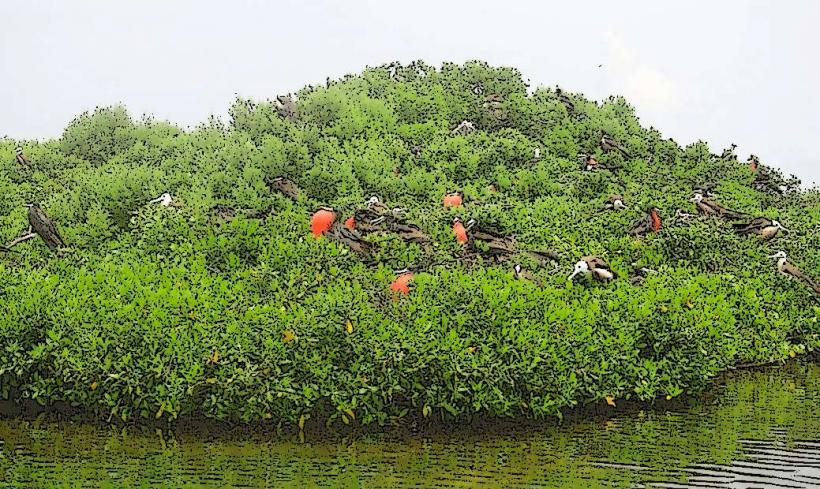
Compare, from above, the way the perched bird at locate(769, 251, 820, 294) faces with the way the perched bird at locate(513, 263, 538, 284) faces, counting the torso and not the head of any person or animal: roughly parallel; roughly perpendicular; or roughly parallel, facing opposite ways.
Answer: roughly parallel

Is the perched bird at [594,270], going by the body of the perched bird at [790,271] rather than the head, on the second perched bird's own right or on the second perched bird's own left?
on the second perched bird's own left

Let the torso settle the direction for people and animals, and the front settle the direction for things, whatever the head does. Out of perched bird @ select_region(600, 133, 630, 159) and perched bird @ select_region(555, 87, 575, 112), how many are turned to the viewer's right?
0

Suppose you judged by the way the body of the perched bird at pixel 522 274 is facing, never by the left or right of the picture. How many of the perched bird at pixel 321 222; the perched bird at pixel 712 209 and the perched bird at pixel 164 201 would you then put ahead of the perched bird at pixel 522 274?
2

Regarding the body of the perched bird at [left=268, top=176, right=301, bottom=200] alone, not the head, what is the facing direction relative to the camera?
to the viewer's left

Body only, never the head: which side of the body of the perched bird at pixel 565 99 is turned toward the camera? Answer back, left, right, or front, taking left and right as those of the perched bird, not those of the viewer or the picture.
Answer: left

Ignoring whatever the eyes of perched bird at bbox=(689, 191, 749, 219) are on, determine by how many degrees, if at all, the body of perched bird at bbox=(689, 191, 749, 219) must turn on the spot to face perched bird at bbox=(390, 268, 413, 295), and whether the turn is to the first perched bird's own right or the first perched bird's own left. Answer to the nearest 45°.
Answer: approximately 45° to the first perched bird's own left

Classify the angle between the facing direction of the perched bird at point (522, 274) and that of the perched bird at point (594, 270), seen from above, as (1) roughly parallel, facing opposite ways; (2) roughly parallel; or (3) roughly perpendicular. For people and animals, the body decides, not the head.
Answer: roughly parallel

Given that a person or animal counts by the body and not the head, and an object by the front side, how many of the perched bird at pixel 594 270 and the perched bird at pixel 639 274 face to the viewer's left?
1

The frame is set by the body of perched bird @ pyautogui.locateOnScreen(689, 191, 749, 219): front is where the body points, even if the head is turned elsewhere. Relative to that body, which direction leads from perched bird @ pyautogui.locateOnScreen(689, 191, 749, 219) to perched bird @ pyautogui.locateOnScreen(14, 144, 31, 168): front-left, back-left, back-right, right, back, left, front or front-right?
front

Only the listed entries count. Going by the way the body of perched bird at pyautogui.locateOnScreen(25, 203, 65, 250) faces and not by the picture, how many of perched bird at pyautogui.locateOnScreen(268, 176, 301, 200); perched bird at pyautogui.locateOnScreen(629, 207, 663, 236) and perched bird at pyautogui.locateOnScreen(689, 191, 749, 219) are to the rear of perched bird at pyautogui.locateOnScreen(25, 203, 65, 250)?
3

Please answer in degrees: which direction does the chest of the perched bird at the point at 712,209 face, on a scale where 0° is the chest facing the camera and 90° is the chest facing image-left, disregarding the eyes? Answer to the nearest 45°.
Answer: approximately 90°

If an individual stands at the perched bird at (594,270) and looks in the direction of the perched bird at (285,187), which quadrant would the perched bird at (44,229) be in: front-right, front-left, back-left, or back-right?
front-left

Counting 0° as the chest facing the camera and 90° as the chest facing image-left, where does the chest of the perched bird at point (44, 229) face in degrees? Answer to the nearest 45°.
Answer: approximately 90°

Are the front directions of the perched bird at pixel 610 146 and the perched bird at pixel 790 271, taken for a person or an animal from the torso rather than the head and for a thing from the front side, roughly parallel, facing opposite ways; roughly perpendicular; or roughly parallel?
roughly parallel
